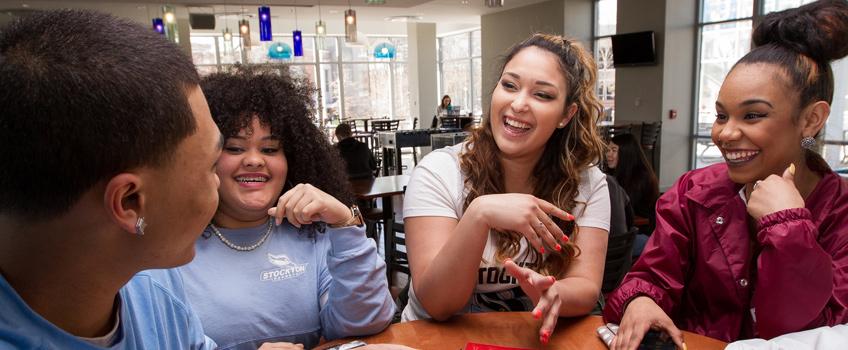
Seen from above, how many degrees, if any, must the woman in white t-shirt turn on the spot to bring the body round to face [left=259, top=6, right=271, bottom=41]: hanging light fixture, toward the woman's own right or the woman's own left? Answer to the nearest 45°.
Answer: approximately 135° to the woman's own right

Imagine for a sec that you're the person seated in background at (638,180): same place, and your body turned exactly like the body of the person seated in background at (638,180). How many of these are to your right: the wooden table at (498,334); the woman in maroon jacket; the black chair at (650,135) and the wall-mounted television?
2

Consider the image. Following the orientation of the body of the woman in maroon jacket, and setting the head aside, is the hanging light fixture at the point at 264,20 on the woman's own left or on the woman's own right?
on the woman's own right

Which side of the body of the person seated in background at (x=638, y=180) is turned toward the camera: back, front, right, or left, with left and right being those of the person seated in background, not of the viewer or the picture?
left

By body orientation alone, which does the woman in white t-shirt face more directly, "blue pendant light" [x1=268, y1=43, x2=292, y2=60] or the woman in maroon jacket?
the woman in maroon jacket

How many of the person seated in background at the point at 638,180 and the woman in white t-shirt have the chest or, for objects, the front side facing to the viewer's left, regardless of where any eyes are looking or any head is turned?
1

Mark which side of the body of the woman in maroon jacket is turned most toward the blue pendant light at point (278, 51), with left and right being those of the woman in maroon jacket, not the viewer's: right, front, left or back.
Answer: right

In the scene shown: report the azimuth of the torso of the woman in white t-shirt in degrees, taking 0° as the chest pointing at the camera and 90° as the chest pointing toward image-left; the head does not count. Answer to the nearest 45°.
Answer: approximately 0°

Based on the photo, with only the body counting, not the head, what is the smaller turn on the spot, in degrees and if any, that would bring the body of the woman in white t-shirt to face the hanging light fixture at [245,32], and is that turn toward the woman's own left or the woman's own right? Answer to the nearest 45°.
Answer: approximately 135° to the woman's own right

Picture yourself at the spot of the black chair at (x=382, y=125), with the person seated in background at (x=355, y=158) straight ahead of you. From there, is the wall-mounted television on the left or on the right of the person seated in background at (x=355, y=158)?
left
